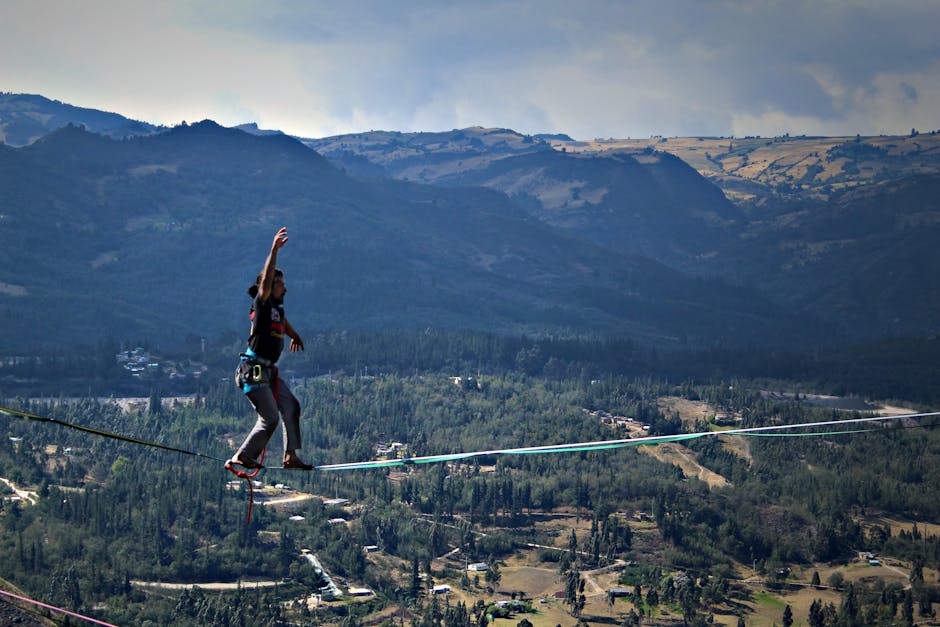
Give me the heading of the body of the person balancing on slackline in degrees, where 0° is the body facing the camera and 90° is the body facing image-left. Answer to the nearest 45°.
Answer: approximately 270°
